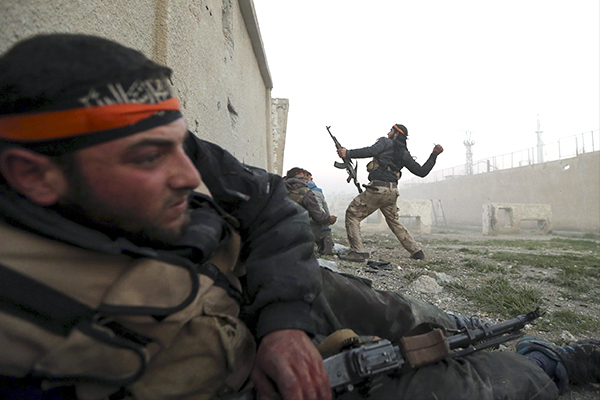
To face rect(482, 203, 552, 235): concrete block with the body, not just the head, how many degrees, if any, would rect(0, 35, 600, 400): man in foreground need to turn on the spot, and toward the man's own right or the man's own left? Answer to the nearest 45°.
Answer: approximately 90° to the man's own left

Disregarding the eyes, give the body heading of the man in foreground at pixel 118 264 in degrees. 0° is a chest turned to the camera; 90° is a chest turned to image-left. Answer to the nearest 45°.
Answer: approximately 315°
